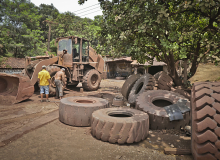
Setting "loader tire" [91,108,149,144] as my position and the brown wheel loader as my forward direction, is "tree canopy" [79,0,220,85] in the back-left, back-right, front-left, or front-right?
front-right

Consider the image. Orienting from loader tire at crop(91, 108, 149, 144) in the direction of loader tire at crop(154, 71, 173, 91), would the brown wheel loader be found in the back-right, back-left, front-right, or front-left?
front-left

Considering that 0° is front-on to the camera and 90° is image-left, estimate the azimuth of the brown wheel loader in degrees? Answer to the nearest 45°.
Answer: approximately 45°

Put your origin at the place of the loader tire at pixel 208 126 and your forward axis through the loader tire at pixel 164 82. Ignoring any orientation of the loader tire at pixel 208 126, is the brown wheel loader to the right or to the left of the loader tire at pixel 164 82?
left

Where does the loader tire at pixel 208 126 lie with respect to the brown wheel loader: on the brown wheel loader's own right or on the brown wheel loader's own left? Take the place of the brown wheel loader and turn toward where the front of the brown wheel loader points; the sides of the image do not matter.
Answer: on the brown wheel loader's own left

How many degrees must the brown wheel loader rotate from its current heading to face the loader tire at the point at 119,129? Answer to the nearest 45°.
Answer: approximately 45° to its left
